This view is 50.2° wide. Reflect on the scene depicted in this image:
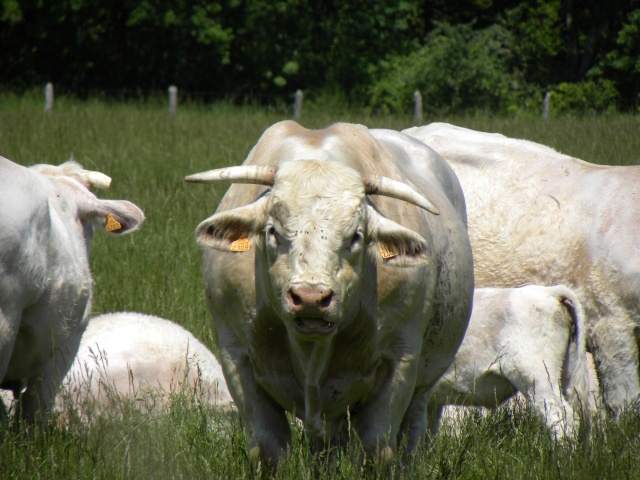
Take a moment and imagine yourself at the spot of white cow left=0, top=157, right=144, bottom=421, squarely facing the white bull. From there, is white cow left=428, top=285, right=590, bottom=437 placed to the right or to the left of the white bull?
left

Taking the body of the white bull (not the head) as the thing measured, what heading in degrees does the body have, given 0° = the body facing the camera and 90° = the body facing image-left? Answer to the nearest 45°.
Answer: approximately 0°

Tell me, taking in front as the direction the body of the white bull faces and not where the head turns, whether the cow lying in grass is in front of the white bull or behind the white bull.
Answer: behind

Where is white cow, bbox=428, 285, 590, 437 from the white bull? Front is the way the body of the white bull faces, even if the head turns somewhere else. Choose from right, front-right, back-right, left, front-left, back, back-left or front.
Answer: back-left
